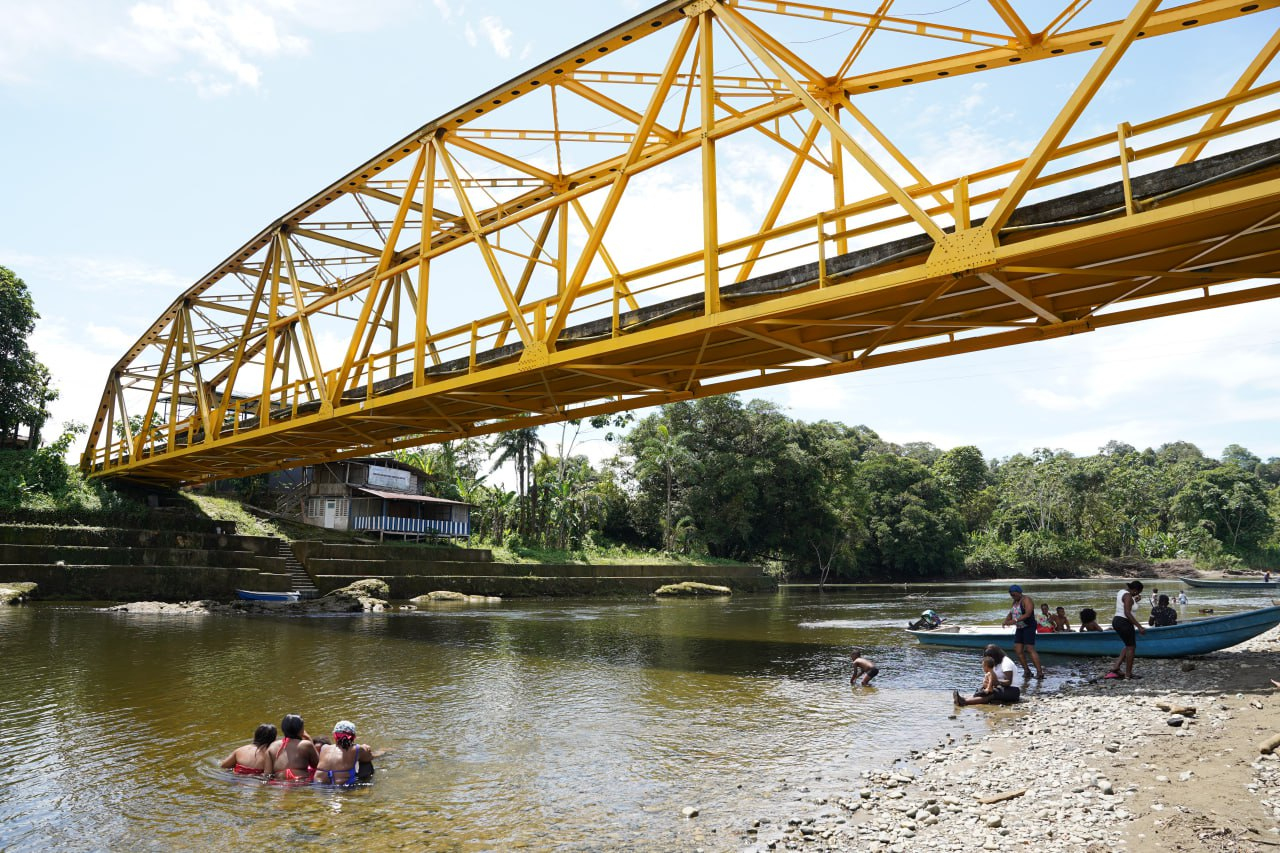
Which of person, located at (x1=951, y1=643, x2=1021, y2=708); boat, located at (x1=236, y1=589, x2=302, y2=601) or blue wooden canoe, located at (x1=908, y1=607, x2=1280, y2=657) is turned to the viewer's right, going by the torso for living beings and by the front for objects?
the blue wooden canoe

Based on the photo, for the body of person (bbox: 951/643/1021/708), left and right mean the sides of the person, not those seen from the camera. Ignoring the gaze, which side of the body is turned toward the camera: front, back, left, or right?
left

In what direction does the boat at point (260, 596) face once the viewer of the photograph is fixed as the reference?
facing to the left of the viewer

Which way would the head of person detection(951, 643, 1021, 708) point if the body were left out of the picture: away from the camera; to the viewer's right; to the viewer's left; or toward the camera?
to the viewer's left

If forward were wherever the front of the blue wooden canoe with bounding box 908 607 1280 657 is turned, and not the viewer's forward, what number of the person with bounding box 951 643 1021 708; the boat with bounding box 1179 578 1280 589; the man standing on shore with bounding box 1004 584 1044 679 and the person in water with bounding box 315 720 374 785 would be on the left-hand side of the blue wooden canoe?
1

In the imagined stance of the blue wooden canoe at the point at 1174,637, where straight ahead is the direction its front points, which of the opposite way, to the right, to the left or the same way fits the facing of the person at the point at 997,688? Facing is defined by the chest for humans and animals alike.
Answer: the opposite way

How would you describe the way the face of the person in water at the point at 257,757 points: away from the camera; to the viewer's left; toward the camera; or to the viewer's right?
away from the camera

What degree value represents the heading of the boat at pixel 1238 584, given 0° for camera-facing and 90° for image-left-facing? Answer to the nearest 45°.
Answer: approximately 90°

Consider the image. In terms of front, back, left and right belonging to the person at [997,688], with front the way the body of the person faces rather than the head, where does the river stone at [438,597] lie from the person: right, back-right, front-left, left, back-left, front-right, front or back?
front-right

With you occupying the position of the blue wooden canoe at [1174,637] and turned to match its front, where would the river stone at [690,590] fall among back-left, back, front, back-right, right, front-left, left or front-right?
back-left

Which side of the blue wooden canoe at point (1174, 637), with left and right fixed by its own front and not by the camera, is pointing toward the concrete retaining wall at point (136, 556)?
back

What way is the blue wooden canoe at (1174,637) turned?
to the viewer's right

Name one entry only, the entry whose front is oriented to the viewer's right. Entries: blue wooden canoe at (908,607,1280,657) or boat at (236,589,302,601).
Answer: the blue wooden canoe
